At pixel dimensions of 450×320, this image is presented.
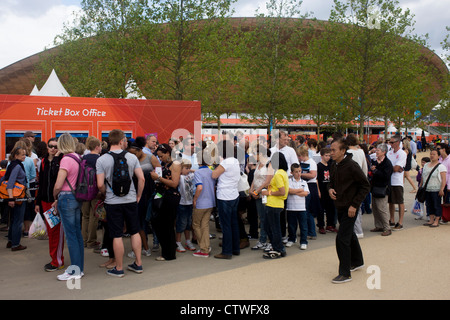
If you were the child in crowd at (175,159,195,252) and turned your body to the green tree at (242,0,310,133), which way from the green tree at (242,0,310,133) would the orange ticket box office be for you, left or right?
left

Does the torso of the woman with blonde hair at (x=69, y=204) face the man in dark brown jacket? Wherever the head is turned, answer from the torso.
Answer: no

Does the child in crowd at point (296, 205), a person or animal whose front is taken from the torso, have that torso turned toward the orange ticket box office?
no

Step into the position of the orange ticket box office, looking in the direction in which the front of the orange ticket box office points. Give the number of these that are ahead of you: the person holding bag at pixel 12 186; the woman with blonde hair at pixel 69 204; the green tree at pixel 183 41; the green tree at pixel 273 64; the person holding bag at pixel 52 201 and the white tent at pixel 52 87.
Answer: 3

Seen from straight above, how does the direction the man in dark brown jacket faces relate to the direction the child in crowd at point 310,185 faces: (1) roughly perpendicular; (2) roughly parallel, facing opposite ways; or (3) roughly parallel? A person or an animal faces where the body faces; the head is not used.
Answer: roughly parallel

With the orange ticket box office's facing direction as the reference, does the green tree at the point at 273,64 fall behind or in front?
behind

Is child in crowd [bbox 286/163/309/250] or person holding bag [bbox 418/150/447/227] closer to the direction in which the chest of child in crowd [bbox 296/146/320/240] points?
the child in crowd

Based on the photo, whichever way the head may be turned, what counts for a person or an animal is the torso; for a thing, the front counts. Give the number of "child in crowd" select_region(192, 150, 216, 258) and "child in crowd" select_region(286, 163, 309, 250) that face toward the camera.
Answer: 1

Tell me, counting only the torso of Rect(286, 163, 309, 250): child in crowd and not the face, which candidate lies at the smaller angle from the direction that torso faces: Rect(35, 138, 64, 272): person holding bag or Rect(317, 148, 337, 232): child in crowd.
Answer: the person holding bag

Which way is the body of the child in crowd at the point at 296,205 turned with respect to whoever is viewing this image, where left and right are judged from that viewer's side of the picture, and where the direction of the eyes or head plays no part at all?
facing the viewer

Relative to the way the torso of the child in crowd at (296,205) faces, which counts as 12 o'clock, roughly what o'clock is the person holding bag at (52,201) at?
The person holding bag is roughly at 2 o'clock from the child in crowd.

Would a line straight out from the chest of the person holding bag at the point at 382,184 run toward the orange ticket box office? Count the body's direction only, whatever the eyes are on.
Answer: no
